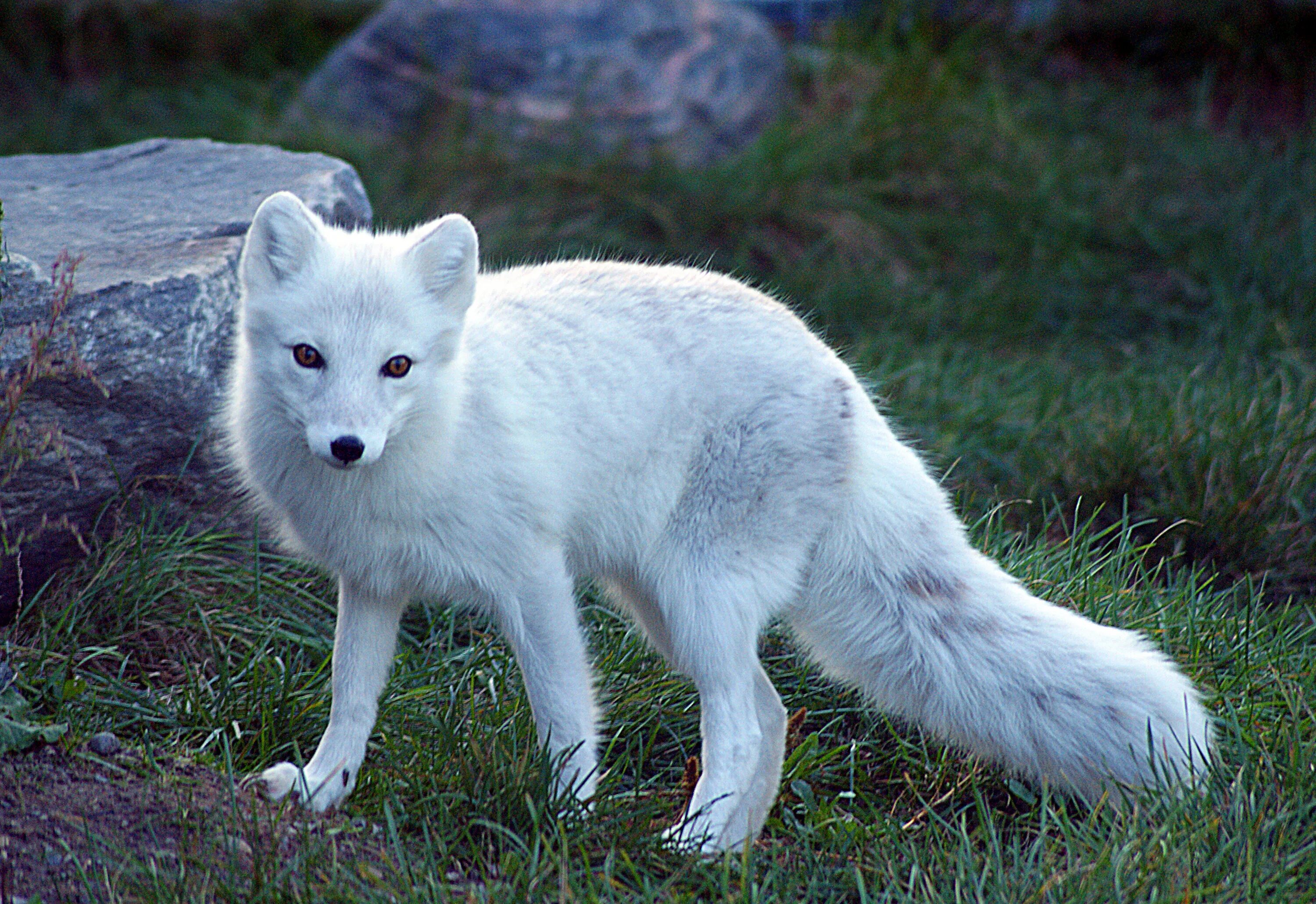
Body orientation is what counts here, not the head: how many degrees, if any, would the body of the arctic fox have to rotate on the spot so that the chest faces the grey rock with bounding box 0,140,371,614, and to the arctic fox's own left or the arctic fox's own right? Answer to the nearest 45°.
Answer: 0° — it already faces it

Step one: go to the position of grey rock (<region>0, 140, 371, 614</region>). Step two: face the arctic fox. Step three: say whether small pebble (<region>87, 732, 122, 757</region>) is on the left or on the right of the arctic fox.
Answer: right

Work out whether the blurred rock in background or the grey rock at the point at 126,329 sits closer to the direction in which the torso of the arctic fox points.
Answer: the grey rock

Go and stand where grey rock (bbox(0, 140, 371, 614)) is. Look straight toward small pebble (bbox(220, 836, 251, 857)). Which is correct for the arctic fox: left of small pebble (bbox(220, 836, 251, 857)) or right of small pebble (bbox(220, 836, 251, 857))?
left

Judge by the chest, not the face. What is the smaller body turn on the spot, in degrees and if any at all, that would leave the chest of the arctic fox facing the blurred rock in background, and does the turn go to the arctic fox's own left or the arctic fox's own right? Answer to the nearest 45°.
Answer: approximately 90° to the arctic fox's own right

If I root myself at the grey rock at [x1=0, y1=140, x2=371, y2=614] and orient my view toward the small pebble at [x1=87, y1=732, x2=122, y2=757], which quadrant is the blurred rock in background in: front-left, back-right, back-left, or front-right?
back-left

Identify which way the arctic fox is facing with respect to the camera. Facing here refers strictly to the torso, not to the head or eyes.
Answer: to the viewer's left
